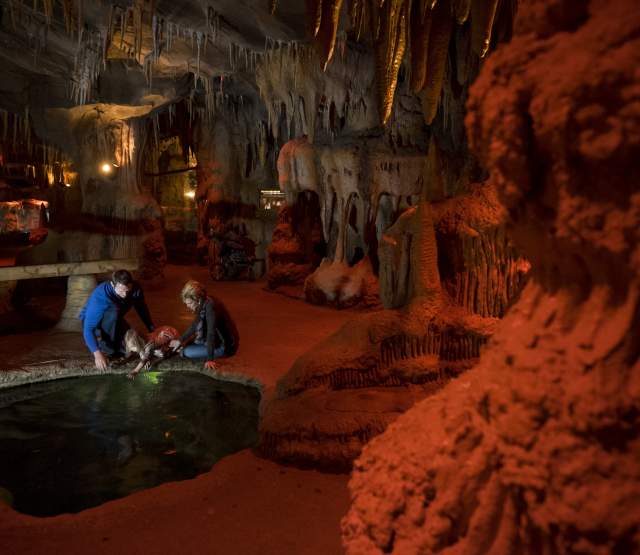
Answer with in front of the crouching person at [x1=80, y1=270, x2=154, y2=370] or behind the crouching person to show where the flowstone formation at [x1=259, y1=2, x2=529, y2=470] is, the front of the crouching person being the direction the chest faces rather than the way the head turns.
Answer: in front

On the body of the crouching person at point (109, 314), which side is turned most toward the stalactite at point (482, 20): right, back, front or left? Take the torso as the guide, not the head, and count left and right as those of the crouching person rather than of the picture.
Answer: front

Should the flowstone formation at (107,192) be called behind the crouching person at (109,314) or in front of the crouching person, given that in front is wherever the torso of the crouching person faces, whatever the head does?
behind

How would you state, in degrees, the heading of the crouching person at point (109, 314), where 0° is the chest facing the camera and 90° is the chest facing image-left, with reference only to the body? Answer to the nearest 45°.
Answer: approximately 315°

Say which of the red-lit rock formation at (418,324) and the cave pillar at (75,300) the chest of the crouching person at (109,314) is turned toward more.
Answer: the red-lit rock formation

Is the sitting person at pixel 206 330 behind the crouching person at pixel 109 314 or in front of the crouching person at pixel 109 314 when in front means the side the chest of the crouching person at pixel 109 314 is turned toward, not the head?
in front

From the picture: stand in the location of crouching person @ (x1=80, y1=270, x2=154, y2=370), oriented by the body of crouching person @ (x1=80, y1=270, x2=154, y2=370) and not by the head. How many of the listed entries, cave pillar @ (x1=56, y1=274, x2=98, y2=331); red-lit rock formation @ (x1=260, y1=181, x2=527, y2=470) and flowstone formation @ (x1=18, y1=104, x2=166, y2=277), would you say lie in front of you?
1
